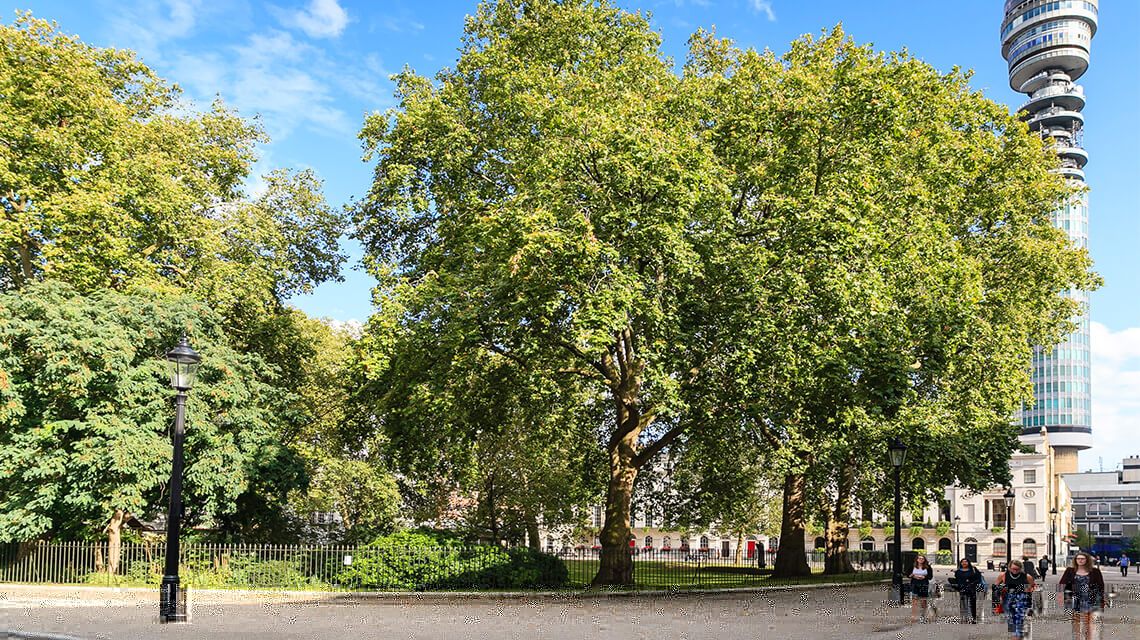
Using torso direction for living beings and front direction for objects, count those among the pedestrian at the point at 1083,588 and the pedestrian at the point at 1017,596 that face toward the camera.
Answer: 2

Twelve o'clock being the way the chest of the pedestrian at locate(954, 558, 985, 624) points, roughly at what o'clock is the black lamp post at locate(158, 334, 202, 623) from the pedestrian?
The black lamp post is roughly at 2 o'clock from the pedestrian.

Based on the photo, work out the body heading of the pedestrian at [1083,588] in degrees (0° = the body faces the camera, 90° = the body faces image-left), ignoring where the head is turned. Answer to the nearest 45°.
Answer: approximately 0°

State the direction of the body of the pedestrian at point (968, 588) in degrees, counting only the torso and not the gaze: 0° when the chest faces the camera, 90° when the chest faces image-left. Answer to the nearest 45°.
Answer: approximately 0°
